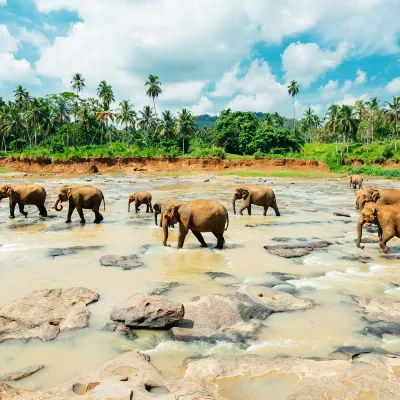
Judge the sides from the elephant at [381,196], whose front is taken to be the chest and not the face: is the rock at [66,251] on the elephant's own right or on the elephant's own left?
on the elephant's own left

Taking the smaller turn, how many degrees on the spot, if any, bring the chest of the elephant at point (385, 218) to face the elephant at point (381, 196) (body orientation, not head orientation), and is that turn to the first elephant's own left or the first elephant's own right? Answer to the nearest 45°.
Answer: approximately 90° to the first elephant's own right

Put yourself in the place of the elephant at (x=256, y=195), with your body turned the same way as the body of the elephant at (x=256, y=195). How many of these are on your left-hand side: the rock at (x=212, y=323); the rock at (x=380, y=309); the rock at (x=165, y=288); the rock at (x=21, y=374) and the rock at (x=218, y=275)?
5

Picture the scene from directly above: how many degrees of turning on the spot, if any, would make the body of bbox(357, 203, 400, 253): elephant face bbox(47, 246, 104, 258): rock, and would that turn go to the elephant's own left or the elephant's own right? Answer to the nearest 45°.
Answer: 0° — it already faces it

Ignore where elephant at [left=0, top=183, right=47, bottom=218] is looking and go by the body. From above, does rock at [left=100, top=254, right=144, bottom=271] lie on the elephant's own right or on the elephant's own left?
on the elephant's own left

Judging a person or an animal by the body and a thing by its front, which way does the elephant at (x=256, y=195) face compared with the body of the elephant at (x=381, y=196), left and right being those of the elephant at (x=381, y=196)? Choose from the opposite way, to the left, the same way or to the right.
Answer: the same way

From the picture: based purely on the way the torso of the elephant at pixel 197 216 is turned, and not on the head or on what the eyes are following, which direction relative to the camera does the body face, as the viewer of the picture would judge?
to the viewer's left

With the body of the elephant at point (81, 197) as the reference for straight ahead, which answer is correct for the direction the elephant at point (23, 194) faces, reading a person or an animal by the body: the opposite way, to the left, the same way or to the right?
the same way

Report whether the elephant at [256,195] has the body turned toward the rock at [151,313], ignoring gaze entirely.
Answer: no

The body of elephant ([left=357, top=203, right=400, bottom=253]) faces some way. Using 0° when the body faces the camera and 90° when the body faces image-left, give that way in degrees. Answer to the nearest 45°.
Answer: approximately 90°

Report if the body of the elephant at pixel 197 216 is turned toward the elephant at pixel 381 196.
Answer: no

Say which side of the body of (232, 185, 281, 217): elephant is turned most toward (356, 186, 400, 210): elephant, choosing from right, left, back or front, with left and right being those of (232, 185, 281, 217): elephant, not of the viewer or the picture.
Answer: back

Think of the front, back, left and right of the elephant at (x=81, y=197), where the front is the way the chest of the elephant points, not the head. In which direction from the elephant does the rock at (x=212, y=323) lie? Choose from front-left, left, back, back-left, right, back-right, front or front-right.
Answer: left

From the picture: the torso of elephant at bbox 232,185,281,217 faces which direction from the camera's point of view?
to the viewer's left

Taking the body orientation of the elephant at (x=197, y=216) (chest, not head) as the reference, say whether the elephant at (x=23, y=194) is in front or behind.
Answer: in front

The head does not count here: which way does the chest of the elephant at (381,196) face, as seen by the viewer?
to the viewer's left

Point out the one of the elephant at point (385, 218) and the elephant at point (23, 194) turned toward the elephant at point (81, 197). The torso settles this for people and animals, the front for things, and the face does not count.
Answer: the elephant at point (385, 218)

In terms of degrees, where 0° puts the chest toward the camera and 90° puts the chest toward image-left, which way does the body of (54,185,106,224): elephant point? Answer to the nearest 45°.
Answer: approximately 90°
